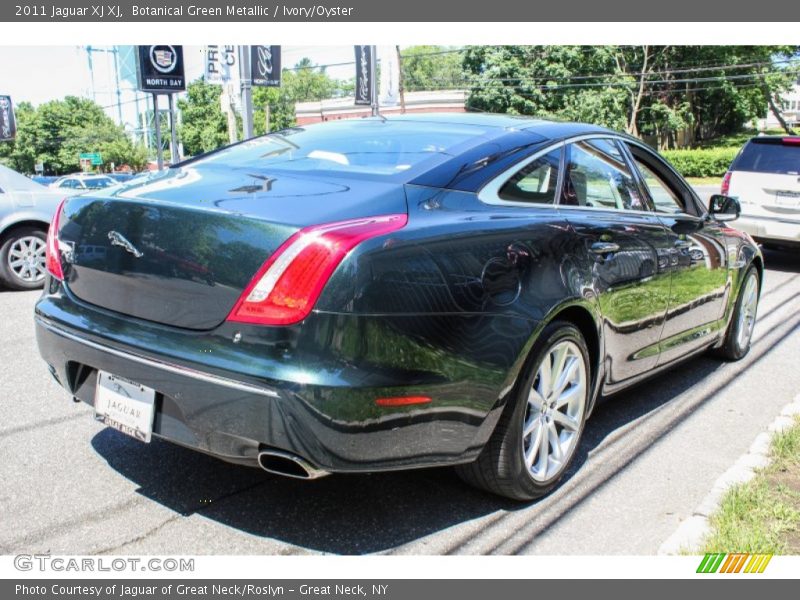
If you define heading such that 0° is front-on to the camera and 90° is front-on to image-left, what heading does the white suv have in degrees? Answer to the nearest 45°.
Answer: approximately 180°

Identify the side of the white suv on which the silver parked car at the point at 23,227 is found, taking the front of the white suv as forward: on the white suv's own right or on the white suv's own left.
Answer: on the white suv's own left

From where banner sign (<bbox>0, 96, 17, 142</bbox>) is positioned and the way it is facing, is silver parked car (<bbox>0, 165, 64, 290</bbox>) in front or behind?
in front

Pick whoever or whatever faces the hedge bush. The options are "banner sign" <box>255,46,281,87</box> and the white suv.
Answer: the white suv

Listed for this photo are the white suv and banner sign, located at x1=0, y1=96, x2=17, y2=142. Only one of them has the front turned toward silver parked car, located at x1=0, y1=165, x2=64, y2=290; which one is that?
the banner sign

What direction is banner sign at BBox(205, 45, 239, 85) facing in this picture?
toward the camera

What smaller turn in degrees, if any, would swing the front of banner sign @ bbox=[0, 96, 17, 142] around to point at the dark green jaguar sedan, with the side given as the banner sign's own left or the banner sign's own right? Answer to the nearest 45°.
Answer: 0° — it already faces it

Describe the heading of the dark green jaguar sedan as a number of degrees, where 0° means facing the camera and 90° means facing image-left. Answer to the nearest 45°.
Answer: approximately 225°

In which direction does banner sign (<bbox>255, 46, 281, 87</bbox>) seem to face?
toward the camera

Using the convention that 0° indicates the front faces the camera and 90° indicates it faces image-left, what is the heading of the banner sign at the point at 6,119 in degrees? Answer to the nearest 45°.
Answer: approximately 0°

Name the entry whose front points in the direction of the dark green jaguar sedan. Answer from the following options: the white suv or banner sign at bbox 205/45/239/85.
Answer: the banner sign

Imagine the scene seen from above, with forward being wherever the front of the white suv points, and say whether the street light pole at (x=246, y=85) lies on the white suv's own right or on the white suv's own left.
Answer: on the white suv's own left

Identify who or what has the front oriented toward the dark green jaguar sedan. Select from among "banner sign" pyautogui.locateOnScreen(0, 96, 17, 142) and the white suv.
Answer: the banner sign
